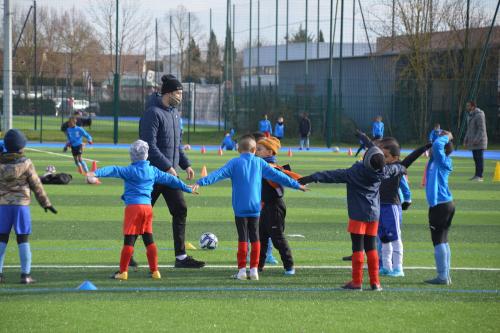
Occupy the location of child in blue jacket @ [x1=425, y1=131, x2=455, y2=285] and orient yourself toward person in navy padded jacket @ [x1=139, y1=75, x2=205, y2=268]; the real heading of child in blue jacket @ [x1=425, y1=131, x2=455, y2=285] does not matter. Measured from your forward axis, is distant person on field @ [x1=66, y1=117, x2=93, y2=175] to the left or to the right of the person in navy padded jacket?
right

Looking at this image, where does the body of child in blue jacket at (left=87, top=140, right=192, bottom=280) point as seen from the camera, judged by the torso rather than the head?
away from the camera

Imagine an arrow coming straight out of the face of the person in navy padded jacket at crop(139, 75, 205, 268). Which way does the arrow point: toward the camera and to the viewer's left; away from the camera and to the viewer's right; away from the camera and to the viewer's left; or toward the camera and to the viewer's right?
toward the camera and to the viewer's right

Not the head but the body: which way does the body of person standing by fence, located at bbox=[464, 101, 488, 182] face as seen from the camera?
to the viewer's left

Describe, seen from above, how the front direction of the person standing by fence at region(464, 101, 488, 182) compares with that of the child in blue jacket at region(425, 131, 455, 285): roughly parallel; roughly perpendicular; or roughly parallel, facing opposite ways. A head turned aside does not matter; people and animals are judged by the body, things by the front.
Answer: roughly parallel

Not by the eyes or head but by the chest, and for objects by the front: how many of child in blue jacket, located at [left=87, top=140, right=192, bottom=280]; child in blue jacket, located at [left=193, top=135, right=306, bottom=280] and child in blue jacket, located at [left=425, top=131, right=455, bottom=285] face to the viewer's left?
1

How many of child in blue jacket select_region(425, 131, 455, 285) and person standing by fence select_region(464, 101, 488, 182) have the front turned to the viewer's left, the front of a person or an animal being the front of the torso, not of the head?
2

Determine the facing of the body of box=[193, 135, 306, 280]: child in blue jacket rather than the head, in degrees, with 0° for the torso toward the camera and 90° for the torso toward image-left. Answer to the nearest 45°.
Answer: approximately 180°

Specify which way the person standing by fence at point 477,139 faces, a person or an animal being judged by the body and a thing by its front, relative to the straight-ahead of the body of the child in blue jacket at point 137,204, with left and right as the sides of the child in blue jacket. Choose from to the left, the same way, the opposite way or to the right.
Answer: to the left

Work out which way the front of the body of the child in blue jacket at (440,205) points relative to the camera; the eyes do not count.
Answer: to the viewer's left

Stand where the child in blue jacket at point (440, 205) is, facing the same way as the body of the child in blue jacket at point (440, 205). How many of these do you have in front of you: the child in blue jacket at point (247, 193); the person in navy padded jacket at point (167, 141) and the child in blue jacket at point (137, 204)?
3

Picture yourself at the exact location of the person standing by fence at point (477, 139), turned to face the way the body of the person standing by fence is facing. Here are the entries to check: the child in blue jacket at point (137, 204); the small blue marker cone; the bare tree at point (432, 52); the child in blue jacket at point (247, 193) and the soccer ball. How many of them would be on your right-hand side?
1

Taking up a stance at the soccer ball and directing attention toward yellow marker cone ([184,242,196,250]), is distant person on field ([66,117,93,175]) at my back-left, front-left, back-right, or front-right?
front-right

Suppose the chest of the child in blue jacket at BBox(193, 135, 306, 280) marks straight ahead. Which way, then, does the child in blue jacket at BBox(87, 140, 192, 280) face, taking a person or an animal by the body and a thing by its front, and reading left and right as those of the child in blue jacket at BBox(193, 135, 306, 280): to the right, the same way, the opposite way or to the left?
the same way

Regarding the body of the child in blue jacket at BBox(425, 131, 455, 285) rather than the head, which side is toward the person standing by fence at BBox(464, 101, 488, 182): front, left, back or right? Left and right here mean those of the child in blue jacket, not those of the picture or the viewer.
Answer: right
